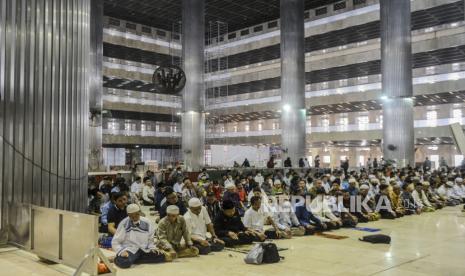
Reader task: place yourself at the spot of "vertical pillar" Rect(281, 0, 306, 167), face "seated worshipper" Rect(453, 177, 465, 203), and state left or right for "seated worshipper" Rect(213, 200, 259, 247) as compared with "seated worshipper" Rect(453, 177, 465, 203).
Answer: right

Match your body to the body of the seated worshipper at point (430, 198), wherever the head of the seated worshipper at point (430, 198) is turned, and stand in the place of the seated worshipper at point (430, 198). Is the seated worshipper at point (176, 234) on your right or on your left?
on your right

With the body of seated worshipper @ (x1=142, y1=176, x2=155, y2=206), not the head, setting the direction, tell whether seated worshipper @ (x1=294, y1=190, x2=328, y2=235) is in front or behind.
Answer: in front

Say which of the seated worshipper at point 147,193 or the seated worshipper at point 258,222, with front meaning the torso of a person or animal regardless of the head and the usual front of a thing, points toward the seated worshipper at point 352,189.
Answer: the seated worshipper at point 147,193

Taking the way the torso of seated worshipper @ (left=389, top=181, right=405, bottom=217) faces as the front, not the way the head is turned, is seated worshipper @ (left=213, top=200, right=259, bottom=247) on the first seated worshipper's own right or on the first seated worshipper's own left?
on the first seated worshipper's own right

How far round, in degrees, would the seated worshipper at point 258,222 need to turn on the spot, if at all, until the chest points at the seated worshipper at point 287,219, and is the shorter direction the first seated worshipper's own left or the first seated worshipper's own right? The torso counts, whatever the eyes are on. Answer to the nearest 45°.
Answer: approximately 90° to the first seated worshipper's own left

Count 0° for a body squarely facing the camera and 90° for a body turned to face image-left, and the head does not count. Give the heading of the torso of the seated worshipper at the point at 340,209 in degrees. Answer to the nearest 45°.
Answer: approximately 315°

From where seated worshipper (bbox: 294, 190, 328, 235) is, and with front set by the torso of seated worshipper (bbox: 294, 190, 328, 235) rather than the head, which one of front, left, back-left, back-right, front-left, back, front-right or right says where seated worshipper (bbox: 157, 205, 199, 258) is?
right

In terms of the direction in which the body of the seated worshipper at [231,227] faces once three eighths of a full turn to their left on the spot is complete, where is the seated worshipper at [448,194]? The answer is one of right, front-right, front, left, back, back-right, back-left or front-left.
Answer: front-right

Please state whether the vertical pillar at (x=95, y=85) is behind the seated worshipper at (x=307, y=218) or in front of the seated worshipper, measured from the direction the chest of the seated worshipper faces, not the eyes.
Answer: behind

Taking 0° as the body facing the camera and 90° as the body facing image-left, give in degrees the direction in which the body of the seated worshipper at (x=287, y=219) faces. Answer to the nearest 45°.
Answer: approximately 315°
